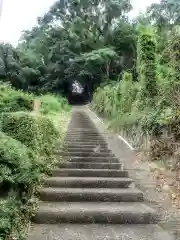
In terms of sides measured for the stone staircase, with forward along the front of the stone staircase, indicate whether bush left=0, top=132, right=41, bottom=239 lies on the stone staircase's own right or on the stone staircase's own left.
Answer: on the stone staircase's own right

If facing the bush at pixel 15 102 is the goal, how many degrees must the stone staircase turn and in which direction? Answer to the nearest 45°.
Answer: approximately 180°

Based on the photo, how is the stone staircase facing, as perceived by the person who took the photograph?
facing the viewer
